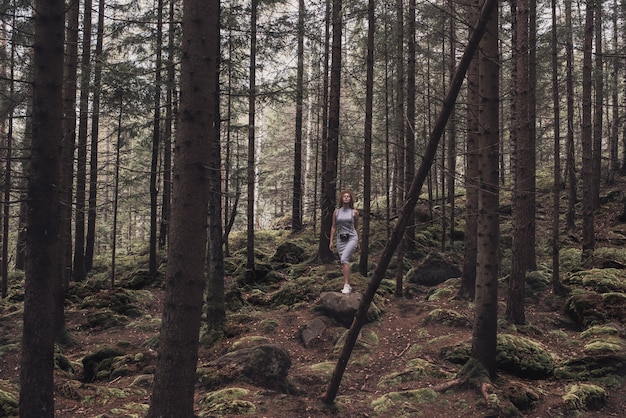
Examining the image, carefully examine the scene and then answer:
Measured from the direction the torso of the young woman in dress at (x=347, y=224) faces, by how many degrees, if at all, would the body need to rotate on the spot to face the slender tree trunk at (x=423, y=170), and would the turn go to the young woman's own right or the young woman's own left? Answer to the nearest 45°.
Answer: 0° — they already face it

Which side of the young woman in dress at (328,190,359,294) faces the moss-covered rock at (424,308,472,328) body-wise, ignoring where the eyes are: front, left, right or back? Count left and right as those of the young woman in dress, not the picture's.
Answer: left

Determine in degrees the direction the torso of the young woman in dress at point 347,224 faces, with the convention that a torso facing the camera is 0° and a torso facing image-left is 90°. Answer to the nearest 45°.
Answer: approximately 0°

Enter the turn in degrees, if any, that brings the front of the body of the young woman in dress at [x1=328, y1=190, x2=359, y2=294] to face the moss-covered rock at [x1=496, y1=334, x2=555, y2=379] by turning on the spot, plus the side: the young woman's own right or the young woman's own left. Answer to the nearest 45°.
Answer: approximately 45° to the young woman's own left

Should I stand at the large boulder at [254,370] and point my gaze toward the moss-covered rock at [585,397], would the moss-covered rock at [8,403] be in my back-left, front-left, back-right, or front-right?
back-right

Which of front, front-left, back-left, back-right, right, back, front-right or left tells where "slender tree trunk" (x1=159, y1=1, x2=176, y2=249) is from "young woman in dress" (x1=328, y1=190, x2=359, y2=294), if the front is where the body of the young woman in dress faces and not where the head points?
back-right

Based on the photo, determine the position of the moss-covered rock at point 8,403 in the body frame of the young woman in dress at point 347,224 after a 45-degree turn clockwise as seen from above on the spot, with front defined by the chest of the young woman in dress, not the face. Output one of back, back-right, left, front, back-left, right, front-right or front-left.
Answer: front

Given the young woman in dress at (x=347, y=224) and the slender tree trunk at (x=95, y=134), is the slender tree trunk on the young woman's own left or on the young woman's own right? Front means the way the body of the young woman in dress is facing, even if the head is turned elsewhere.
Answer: on the young woman's own right

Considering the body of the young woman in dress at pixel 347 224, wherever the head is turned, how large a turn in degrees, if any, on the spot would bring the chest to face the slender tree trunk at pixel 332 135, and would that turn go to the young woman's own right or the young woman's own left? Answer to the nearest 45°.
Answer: approximately 180°
